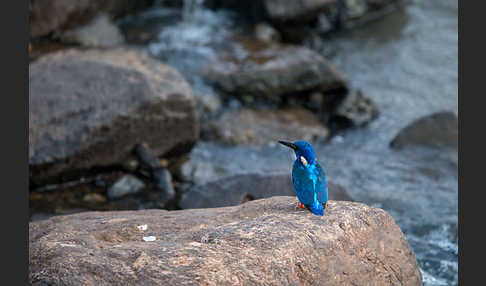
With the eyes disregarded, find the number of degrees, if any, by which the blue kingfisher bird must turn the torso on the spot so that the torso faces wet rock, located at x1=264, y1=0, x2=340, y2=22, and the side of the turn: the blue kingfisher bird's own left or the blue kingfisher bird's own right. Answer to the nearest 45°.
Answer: approximately 45° to the blue kingfisher bird's own right

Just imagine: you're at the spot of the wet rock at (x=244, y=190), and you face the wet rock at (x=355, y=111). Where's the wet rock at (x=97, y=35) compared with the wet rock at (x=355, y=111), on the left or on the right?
left

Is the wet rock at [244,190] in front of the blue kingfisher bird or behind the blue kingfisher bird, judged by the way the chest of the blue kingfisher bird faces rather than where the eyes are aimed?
in front

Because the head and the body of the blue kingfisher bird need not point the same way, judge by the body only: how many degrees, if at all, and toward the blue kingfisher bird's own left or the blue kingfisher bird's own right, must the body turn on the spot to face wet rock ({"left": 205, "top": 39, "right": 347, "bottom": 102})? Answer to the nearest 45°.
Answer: approximately 45° to the blue kingfisher bird's own right

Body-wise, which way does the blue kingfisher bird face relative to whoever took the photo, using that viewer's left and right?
facing away from the viewer and to the left of the viewer

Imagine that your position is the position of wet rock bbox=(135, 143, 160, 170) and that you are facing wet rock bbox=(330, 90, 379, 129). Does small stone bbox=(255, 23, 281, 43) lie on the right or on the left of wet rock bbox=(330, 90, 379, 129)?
left

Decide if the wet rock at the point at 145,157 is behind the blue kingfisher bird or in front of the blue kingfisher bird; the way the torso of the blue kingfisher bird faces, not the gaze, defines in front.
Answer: in front
